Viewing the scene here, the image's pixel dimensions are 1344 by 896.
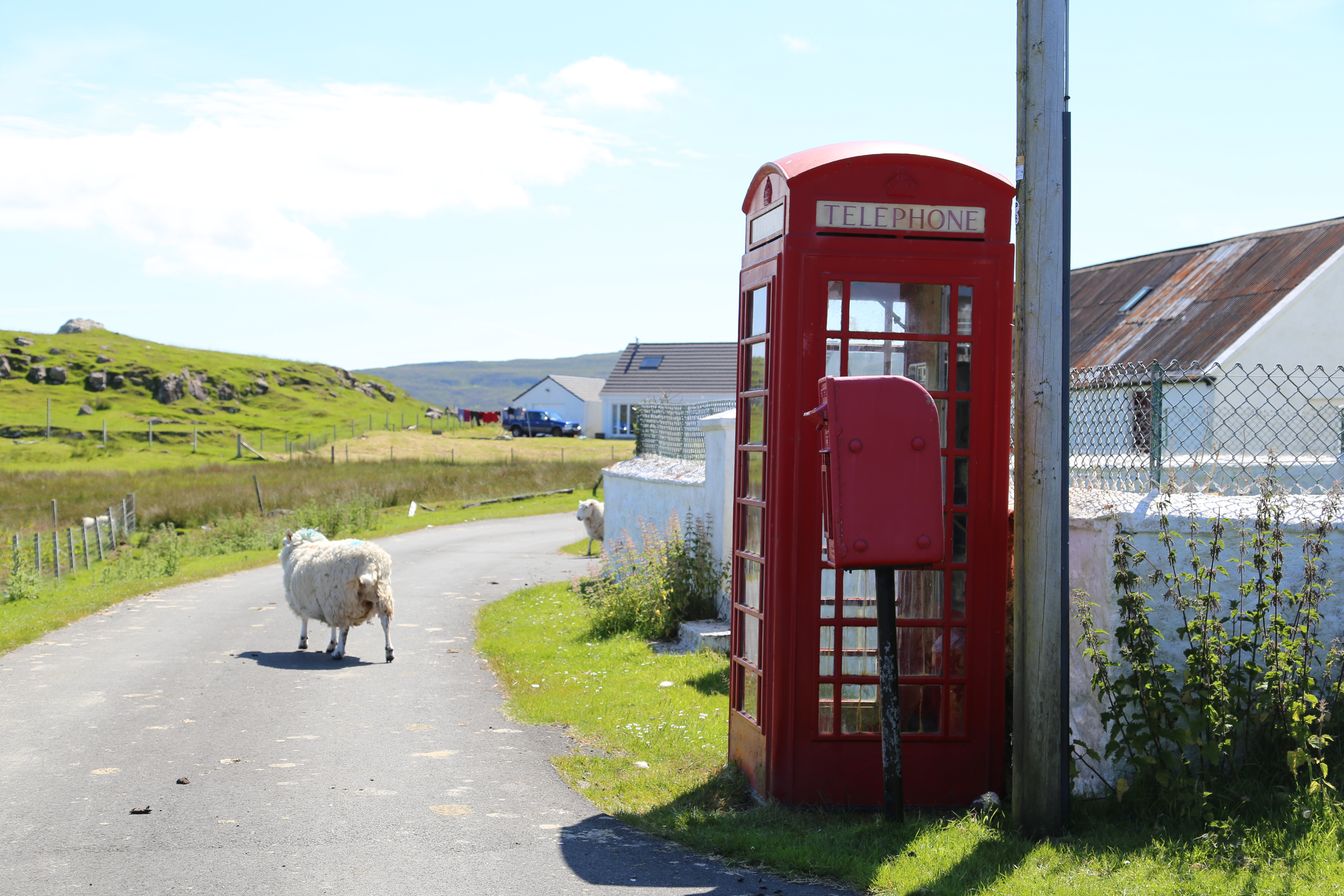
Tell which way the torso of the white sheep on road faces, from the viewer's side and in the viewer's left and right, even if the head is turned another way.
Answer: facing away from the viewer and to the left of the viewer

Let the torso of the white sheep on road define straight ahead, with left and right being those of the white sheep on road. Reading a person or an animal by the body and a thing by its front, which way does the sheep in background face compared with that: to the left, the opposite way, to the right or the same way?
to the left

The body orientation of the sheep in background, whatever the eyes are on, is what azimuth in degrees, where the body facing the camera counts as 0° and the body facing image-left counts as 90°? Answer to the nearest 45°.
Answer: approximately 45°

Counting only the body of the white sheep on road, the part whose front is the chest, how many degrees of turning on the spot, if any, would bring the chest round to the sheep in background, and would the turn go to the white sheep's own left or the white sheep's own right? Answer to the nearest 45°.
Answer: approximately 90° to the white sheep's own right

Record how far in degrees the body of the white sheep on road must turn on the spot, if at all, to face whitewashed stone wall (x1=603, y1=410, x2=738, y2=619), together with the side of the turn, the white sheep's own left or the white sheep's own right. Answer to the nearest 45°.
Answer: approximately 135° to the white sheep's own right
